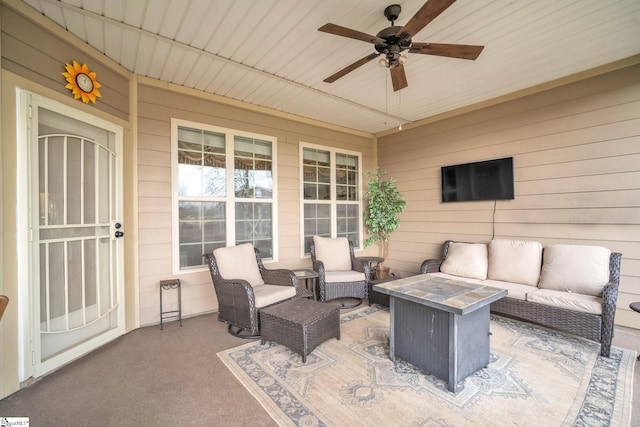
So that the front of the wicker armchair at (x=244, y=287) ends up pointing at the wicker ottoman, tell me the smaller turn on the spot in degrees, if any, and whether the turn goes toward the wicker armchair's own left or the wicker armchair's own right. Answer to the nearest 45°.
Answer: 0° — it already faces it

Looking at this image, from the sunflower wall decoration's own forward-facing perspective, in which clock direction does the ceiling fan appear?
The ceiling fan is roughly at 12 o'clock from the sunflower wall decoration.

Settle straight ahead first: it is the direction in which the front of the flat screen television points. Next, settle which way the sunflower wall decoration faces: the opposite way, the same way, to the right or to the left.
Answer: the opposite way

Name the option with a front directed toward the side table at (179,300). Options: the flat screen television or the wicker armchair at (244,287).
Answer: the flat screen television

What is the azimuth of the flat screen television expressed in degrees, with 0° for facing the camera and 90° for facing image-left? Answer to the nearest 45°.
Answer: approximately 45°

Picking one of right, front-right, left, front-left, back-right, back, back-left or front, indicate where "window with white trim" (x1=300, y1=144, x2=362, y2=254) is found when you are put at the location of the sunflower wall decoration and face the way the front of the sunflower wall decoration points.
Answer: front-left

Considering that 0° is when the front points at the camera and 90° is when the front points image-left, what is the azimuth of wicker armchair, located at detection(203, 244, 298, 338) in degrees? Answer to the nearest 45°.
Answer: approximately 315°

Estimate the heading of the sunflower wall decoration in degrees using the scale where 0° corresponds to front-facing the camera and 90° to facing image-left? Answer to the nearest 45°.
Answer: approximately 315°

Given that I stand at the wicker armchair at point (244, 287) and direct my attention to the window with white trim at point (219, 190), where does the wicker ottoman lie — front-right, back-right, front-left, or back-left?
back-right

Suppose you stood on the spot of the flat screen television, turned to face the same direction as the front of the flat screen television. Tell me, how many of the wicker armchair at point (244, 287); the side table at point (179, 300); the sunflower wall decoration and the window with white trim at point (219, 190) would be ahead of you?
4

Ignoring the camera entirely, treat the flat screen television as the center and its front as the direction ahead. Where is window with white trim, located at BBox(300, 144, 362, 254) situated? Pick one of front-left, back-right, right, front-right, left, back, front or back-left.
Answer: front-right

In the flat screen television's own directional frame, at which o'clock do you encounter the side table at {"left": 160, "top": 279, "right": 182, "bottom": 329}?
The side table is roughly at 12 o'clock from the flat screen television.
